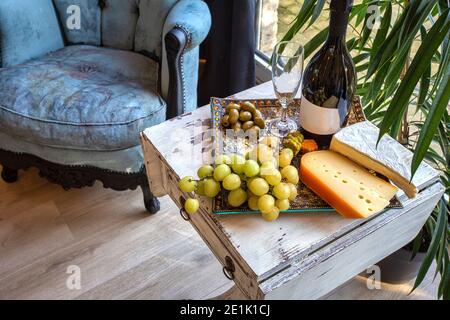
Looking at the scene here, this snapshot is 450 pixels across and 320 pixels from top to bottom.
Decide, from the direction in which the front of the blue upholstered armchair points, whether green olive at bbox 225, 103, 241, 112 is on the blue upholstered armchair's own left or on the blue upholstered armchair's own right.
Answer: on the blue upholstered armchair's own left

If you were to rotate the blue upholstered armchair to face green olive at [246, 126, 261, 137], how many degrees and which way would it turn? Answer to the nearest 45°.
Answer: approximately 90° to its left

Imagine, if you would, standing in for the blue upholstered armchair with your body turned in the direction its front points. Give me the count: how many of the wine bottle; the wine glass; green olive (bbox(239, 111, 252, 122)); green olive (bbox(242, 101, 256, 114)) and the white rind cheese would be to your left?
5

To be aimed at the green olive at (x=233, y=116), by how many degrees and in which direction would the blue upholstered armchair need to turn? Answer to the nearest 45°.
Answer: approximately 90° to its left

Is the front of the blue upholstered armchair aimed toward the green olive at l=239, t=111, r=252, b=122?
no

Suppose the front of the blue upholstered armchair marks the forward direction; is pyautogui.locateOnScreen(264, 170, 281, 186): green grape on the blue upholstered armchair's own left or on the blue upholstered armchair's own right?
on the blue upholstered armchair's own left

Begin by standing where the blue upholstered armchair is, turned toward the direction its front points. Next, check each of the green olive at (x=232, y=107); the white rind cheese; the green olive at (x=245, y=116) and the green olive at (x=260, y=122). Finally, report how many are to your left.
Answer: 4

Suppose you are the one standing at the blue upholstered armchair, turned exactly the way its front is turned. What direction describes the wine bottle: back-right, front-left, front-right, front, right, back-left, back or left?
left

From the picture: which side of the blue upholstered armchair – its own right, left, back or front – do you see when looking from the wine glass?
left

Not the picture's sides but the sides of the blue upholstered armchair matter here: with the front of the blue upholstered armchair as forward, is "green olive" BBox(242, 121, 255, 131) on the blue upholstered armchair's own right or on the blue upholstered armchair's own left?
on the blue upholstered armchair's own left

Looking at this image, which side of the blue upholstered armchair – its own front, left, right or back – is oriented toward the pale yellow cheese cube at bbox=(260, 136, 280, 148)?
left

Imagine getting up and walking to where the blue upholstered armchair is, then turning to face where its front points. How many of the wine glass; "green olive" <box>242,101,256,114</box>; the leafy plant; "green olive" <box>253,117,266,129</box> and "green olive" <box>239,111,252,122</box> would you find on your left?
5

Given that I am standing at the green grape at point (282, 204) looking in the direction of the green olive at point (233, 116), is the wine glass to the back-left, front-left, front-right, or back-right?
front-right
